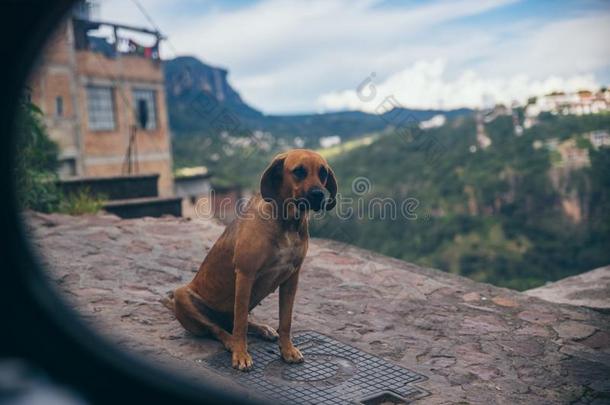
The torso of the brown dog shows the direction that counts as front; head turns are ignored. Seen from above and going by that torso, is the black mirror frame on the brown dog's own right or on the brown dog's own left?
on the brown dog's own right

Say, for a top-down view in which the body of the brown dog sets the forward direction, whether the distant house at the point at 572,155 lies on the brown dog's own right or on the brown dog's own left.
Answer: on the brown dog's own left

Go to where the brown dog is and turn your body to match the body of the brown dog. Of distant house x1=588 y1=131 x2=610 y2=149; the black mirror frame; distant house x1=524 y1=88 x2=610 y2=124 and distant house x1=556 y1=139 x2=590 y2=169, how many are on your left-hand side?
3

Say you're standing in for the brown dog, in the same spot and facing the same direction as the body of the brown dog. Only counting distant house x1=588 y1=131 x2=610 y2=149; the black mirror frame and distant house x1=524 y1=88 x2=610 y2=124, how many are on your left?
2

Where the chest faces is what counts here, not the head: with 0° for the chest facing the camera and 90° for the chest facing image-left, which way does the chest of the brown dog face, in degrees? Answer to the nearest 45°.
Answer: approximately 315°

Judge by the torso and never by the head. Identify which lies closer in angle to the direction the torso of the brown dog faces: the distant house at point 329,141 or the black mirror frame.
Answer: the black mirror frame

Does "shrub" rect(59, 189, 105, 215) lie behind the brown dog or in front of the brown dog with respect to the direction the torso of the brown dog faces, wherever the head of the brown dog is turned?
behind

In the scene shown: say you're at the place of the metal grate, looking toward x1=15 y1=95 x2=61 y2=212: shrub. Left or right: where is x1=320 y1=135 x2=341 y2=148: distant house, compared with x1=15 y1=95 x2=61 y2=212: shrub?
right

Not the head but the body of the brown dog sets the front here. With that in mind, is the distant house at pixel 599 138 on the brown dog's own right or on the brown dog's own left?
on the brown dog's own left
